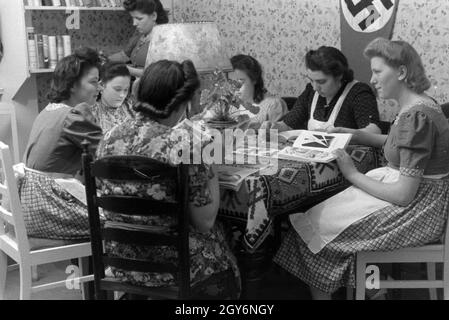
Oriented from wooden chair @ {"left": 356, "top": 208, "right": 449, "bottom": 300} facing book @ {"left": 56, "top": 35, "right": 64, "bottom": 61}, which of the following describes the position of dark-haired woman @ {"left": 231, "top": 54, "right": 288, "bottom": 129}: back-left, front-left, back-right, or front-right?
front-right

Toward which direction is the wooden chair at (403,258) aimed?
to the viewer's left

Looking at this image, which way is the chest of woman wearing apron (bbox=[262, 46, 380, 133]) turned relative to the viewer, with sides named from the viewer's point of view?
facing the viewer and to the left of the viewer

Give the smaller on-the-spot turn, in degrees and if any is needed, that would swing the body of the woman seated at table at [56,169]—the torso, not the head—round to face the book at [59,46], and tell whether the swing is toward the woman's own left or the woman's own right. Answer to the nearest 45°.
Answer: approximately 45° to the woman's own left

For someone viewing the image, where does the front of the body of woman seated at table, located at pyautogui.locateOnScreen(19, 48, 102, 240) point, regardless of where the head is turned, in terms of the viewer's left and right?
facing away from the viewer and to the right of the viewer

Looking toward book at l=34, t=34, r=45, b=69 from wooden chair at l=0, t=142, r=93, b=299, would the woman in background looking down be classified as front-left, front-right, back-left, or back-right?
front-right

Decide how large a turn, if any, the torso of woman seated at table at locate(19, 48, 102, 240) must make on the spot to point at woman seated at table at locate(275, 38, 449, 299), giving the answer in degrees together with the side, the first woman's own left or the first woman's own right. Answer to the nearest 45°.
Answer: approximately 45° to the first woman's own right

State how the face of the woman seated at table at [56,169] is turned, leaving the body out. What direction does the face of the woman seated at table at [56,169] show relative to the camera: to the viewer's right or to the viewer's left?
to the viewer's right

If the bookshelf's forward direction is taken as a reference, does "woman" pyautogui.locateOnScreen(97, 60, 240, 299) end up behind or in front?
in front

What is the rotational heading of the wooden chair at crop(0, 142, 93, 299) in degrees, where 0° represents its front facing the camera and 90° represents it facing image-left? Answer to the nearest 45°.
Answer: approximately 225°

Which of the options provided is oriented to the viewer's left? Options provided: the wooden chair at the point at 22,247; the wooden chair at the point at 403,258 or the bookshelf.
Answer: the wooden chair at the point at 403,258

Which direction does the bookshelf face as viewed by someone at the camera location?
facing the viewer

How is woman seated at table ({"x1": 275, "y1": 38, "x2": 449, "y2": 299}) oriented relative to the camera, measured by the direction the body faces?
to the viewer's left
